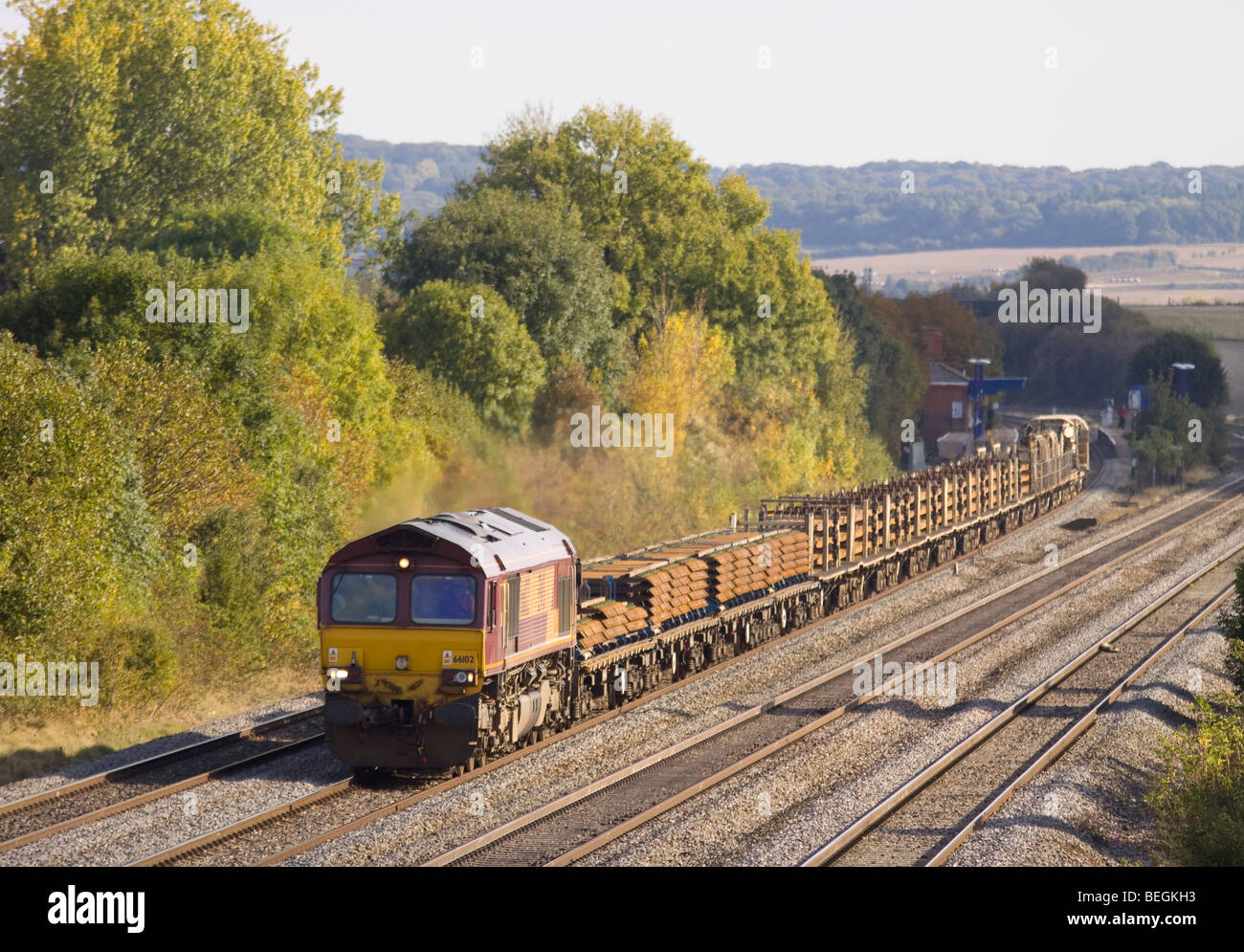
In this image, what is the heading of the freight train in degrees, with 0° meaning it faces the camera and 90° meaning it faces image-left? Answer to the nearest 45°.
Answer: approximately 45°

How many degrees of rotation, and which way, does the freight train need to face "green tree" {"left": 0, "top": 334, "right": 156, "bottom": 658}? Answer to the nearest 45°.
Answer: approximately 90° to its right

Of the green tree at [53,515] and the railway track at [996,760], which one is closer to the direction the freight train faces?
the green tree

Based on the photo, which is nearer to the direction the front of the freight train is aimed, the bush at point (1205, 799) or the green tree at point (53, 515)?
the green tree

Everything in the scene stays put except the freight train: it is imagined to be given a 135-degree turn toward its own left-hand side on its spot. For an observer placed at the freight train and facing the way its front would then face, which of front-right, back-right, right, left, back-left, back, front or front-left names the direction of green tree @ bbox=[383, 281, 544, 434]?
left
